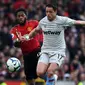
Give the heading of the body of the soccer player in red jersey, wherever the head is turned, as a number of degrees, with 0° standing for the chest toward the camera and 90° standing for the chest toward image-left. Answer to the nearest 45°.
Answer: approximately 0°
